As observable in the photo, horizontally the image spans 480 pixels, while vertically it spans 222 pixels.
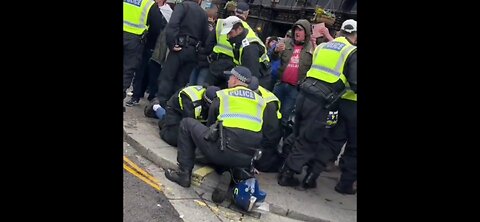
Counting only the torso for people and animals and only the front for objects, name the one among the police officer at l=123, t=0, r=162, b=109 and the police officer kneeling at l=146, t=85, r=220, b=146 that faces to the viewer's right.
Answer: the police officer kneeling

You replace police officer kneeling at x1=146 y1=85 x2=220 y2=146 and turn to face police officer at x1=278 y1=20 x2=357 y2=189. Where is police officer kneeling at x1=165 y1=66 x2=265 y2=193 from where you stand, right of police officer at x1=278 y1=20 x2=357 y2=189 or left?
right

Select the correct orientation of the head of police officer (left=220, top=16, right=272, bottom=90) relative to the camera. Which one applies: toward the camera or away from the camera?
toward the camera

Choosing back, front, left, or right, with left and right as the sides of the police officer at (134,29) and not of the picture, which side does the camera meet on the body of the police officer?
back

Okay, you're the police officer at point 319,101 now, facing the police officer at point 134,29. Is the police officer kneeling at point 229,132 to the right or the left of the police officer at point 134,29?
left

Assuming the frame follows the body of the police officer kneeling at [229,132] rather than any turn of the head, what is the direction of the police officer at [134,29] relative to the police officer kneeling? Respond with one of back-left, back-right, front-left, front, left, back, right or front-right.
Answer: front

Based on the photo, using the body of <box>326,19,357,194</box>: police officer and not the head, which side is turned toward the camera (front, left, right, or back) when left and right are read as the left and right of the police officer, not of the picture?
back

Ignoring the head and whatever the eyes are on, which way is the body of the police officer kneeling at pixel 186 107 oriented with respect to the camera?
to the viewer's right

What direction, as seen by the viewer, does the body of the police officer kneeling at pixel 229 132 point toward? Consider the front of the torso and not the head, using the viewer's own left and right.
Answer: facing away from the viewer and to the left of the viewer

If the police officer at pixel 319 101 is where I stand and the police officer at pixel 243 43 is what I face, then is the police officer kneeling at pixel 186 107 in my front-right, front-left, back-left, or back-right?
front-left
